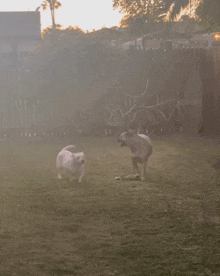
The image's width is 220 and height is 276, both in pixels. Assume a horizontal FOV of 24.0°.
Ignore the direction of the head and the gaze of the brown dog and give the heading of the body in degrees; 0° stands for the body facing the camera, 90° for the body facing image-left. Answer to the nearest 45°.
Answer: approximately 45°

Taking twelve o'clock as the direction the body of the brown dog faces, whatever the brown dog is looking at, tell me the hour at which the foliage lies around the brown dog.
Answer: The foliage is roughly at 4 o'clock from the brown dog.

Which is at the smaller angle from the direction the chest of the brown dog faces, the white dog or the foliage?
the white dog
